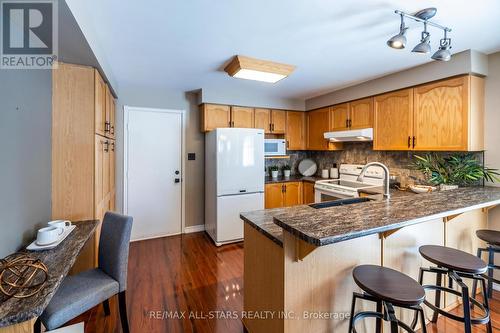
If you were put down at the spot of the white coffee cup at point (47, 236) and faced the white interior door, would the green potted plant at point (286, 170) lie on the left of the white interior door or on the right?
right

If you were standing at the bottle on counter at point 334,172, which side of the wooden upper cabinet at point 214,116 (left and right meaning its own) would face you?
left

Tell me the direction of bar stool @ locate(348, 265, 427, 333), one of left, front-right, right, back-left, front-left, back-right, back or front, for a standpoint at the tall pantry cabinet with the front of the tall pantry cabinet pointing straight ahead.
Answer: front-right

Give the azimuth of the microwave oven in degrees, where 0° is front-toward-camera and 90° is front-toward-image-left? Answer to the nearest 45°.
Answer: approximately 0°

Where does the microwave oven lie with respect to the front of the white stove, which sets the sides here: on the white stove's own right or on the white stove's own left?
on the white stove's own right

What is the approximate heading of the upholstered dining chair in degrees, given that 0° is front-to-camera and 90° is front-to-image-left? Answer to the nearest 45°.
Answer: approximately 45°

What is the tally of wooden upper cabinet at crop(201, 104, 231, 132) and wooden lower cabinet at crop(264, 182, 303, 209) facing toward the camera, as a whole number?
2

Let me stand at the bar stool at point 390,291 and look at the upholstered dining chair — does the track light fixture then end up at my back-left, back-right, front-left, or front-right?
back-right

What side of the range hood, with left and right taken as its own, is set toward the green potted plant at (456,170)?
left

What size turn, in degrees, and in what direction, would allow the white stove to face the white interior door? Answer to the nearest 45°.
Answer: approximately 45° to its right
